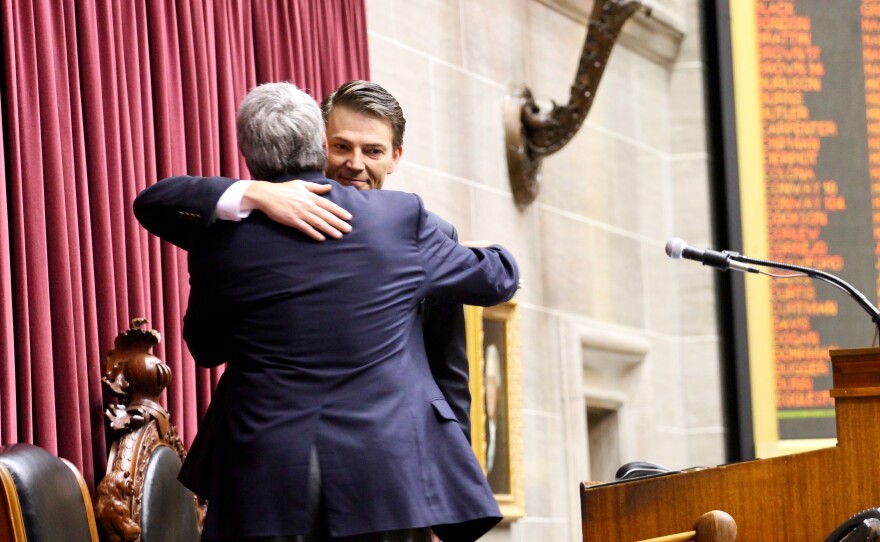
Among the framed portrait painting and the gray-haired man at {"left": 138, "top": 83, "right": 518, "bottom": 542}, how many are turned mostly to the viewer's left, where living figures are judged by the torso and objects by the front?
0

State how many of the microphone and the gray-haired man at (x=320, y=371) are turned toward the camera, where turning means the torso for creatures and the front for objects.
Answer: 0

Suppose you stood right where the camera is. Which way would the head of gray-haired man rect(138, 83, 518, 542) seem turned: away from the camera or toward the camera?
away from the camera

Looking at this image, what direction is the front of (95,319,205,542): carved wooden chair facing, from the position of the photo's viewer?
facing the viewer and to the right of the viewer

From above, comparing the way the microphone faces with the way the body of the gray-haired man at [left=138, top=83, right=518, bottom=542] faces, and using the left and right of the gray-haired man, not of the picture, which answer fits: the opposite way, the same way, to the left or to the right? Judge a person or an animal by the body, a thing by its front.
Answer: to the left

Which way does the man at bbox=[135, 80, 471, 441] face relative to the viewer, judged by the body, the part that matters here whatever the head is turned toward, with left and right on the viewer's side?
facing the viewer

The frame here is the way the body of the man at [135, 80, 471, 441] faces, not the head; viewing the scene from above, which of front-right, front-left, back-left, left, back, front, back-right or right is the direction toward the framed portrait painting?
back

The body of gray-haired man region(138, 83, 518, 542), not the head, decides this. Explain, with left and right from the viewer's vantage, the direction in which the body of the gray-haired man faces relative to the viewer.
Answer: facing away from the viewer

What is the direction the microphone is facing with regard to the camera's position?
facing to the left of the viewer

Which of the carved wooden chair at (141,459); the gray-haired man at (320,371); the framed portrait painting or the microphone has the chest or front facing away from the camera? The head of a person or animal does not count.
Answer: the gray-haired man

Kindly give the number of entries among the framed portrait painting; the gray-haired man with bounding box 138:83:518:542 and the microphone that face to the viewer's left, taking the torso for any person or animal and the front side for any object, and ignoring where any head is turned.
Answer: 1
